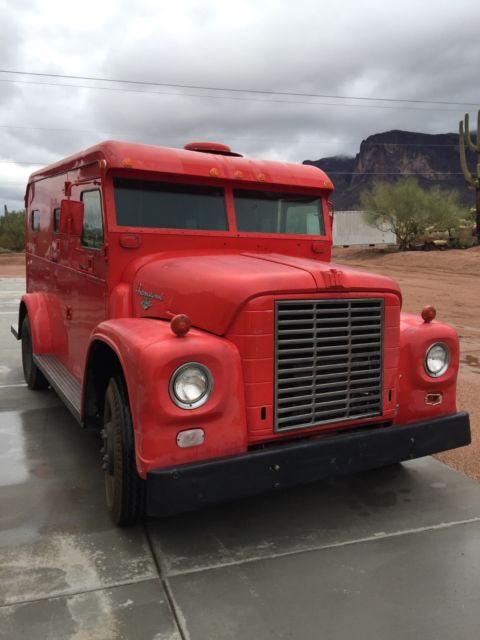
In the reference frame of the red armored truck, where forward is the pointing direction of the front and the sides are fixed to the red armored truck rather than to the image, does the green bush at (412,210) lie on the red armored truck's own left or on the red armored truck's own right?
on the red armored truck's own left

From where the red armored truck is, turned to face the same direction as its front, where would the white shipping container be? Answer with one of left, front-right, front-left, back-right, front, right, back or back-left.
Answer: back-left

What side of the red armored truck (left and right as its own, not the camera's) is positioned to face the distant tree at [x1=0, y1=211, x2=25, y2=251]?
back

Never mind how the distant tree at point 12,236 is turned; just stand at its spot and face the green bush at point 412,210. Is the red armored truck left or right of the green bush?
right

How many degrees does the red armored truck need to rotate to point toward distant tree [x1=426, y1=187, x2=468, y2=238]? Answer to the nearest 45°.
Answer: approximately 135° to its left

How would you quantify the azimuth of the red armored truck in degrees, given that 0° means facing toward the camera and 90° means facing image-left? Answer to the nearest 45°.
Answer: approximately 315°
